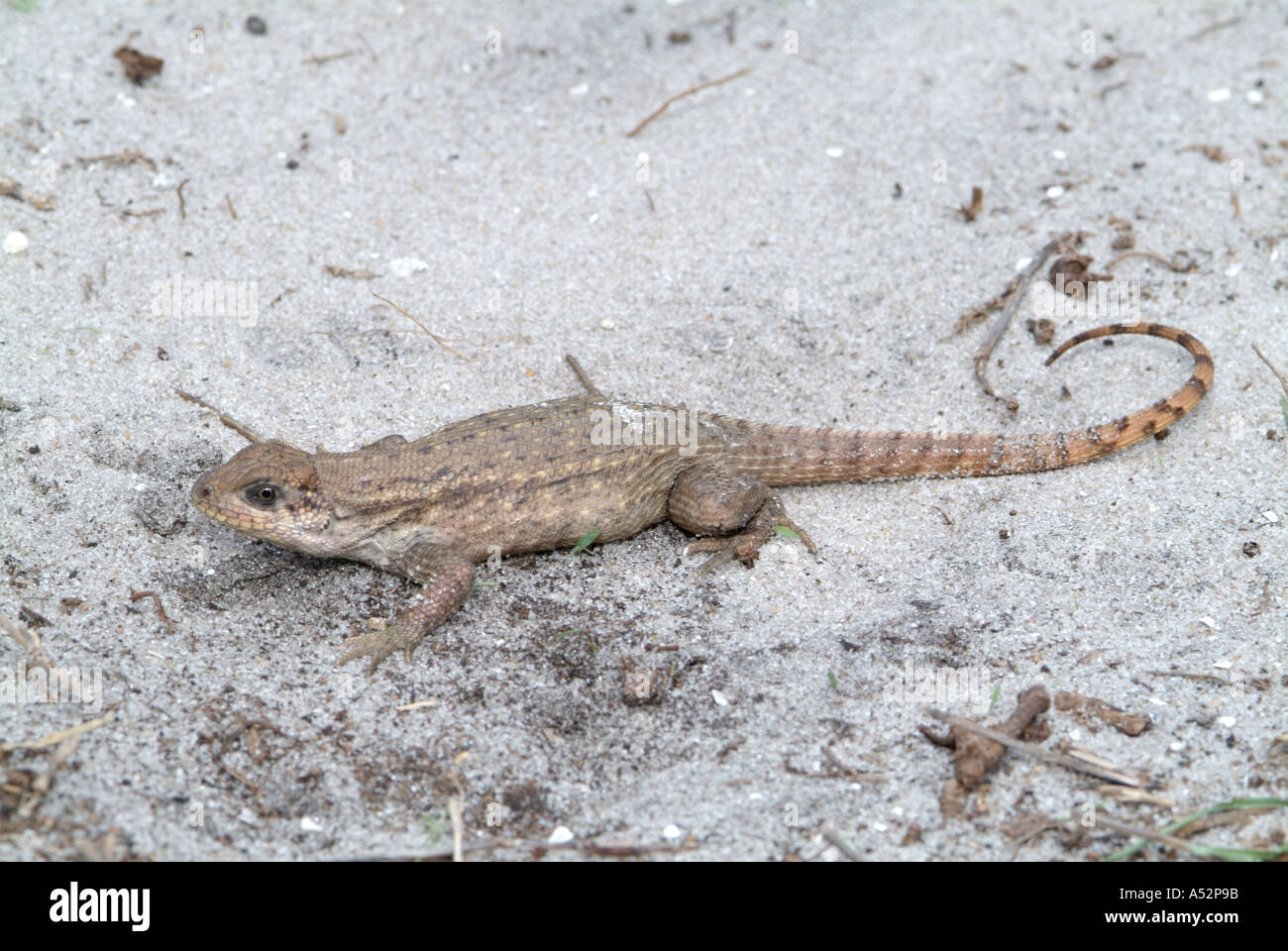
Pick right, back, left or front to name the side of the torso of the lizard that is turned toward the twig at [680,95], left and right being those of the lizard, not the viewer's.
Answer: right

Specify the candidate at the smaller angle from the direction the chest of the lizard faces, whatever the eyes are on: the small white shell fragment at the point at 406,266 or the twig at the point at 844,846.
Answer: the small white shell fragment

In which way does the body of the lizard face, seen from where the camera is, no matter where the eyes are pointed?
to the viewer's left

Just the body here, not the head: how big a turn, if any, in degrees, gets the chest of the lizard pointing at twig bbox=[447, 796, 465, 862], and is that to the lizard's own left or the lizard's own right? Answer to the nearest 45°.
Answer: approximately 90° to the lizard's own left

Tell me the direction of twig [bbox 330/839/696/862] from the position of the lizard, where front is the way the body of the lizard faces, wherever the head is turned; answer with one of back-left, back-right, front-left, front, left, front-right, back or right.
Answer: left

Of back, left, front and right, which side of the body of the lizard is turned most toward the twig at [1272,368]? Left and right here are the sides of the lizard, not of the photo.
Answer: back

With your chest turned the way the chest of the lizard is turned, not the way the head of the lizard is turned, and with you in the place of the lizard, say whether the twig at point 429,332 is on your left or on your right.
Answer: on your right

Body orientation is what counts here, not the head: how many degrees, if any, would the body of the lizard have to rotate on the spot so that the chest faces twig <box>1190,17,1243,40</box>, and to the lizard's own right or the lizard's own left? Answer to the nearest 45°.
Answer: approximately 135° to the lizard's own right
